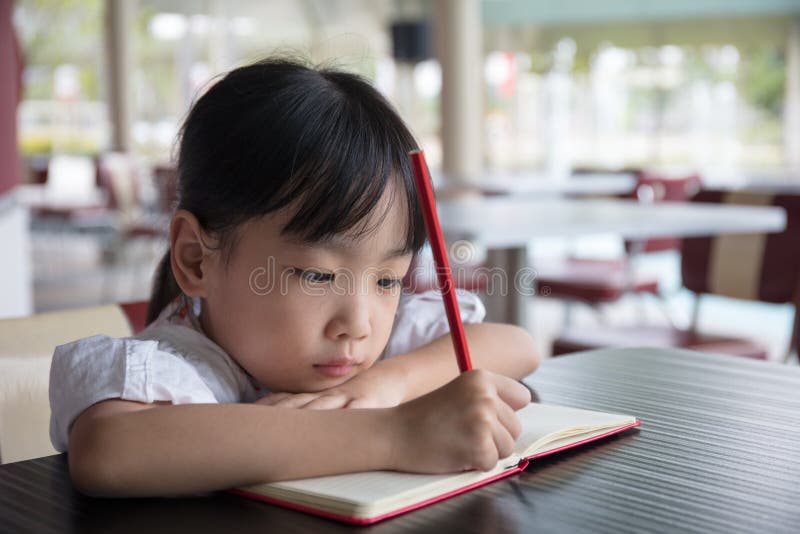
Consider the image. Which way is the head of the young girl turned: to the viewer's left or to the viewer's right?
to the viewer's right

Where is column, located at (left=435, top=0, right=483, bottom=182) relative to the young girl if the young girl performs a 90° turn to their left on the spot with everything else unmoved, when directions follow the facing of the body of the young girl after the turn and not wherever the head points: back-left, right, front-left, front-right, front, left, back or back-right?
front-left

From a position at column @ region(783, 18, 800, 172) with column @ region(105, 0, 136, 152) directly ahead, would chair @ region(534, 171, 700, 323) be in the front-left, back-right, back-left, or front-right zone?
front-left

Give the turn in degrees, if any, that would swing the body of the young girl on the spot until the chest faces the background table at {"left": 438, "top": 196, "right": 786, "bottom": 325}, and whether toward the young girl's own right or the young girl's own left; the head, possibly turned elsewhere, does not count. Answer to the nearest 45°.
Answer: approximately 135° to the young girl's own left

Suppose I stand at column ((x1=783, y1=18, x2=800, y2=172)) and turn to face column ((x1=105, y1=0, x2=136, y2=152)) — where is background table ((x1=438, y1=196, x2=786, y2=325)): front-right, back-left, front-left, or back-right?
front-left

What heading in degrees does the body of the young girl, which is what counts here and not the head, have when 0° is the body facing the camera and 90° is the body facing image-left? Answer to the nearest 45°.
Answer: approximately 315°

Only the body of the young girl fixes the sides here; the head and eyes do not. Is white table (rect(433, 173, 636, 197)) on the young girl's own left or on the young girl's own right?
on the young girl's own left
